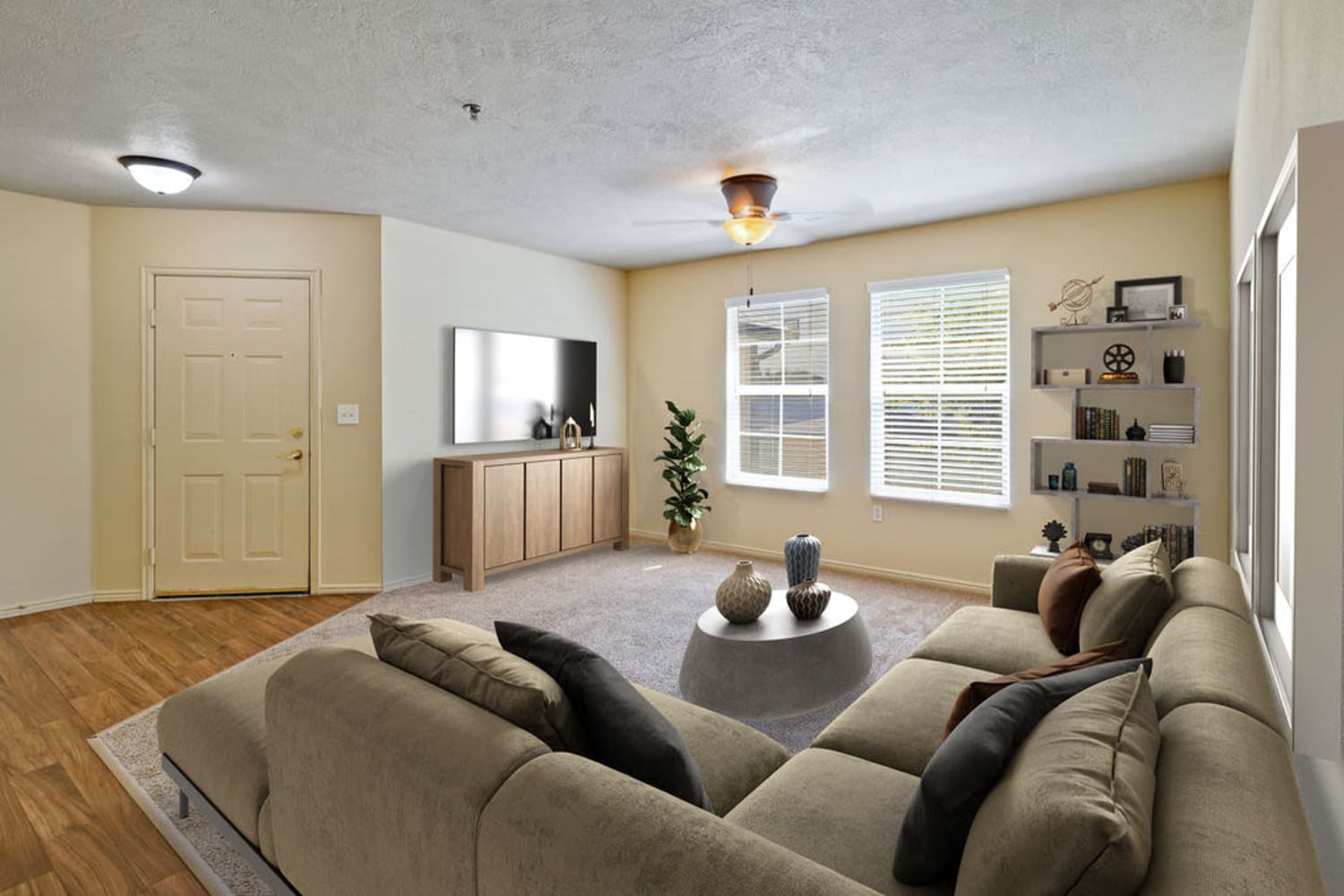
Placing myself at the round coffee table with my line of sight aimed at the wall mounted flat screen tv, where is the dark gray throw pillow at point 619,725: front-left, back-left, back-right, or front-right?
back-left

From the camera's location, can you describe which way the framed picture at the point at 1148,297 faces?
facing the viewer

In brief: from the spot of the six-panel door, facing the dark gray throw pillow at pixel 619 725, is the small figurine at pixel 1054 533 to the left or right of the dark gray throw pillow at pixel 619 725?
left

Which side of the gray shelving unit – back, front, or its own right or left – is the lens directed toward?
front

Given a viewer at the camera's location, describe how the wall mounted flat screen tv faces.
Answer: facing the viewer and to the right of the viewer

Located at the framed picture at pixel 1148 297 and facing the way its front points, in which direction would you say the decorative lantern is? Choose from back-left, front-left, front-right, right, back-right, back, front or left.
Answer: right

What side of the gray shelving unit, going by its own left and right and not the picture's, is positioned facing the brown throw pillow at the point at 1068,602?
front
